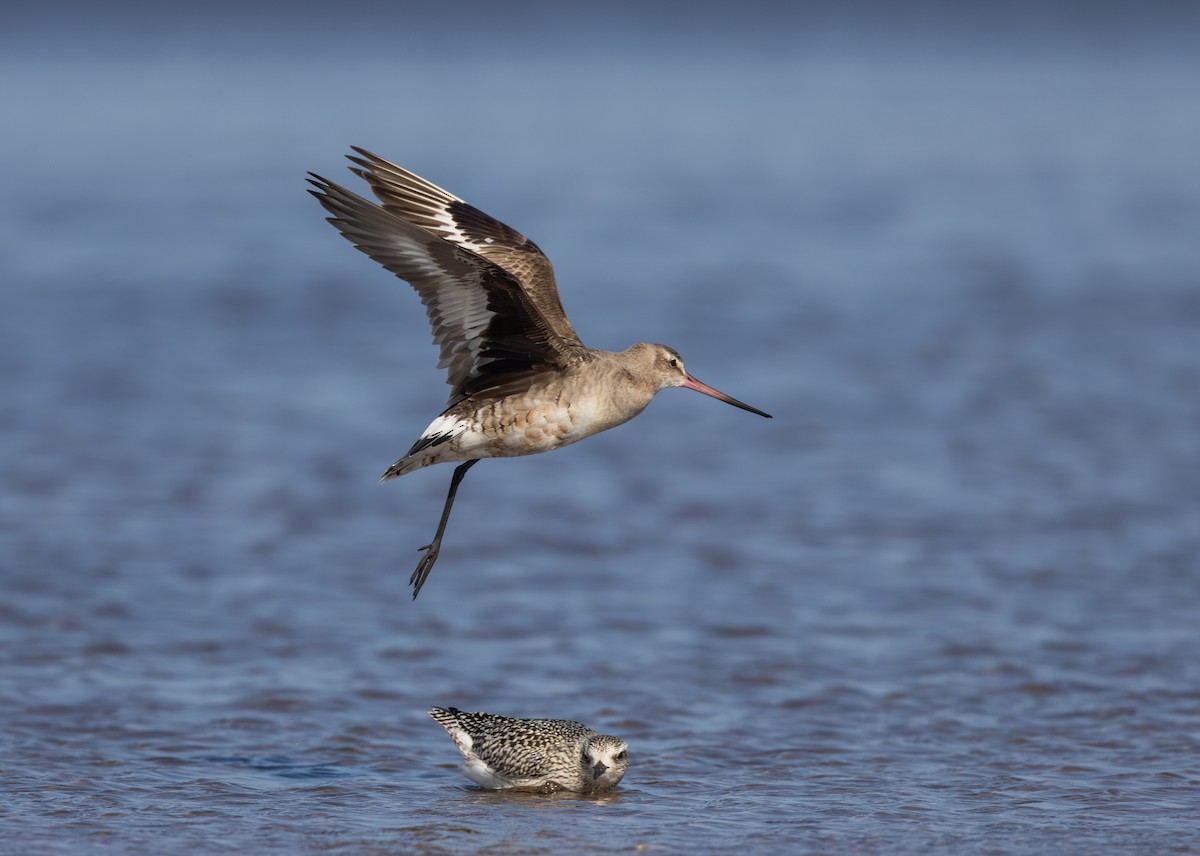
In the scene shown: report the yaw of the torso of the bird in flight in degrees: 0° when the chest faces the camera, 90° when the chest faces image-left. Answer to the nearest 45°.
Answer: approximately 270°

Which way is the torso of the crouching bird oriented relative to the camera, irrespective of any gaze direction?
to the viewer's right
